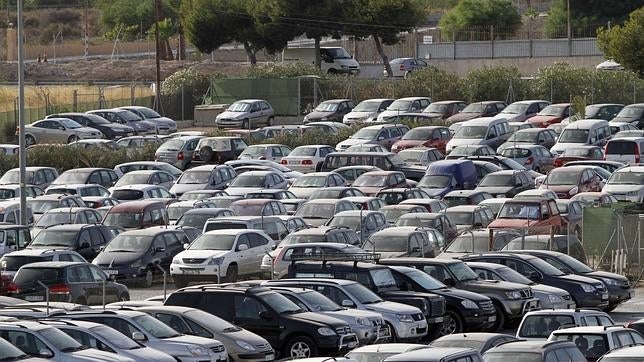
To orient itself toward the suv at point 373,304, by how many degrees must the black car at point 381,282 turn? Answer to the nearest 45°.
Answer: approximately 45° to its right

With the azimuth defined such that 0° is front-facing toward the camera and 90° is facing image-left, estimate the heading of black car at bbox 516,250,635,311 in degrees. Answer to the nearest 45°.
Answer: approximately 315°

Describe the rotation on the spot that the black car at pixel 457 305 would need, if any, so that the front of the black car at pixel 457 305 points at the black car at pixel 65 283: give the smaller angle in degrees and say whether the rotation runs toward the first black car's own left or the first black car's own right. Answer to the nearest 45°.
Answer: approximately 135° to the first black car's own right

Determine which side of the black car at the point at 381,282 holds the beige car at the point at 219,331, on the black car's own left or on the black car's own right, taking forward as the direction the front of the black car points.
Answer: on the black car's own right

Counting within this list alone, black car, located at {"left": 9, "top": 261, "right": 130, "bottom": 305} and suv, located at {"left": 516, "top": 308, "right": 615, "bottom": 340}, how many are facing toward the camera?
0

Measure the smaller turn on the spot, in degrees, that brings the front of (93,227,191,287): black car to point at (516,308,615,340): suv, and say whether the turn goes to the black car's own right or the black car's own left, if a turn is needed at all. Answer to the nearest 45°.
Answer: approximately 90° to the black car's own left

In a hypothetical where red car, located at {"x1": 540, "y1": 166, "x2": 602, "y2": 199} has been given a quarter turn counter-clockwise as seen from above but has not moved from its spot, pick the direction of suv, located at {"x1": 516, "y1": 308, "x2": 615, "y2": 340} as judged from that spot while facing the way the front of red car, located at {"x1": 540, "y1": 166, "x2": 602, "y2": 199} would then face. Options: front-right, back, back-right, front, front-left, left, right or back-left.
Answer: front-right

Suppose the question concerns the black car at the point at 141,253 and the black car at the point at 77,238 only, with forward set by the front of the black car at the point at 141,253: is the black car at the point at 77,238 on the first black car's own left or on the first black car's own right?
on the first black car's own right
